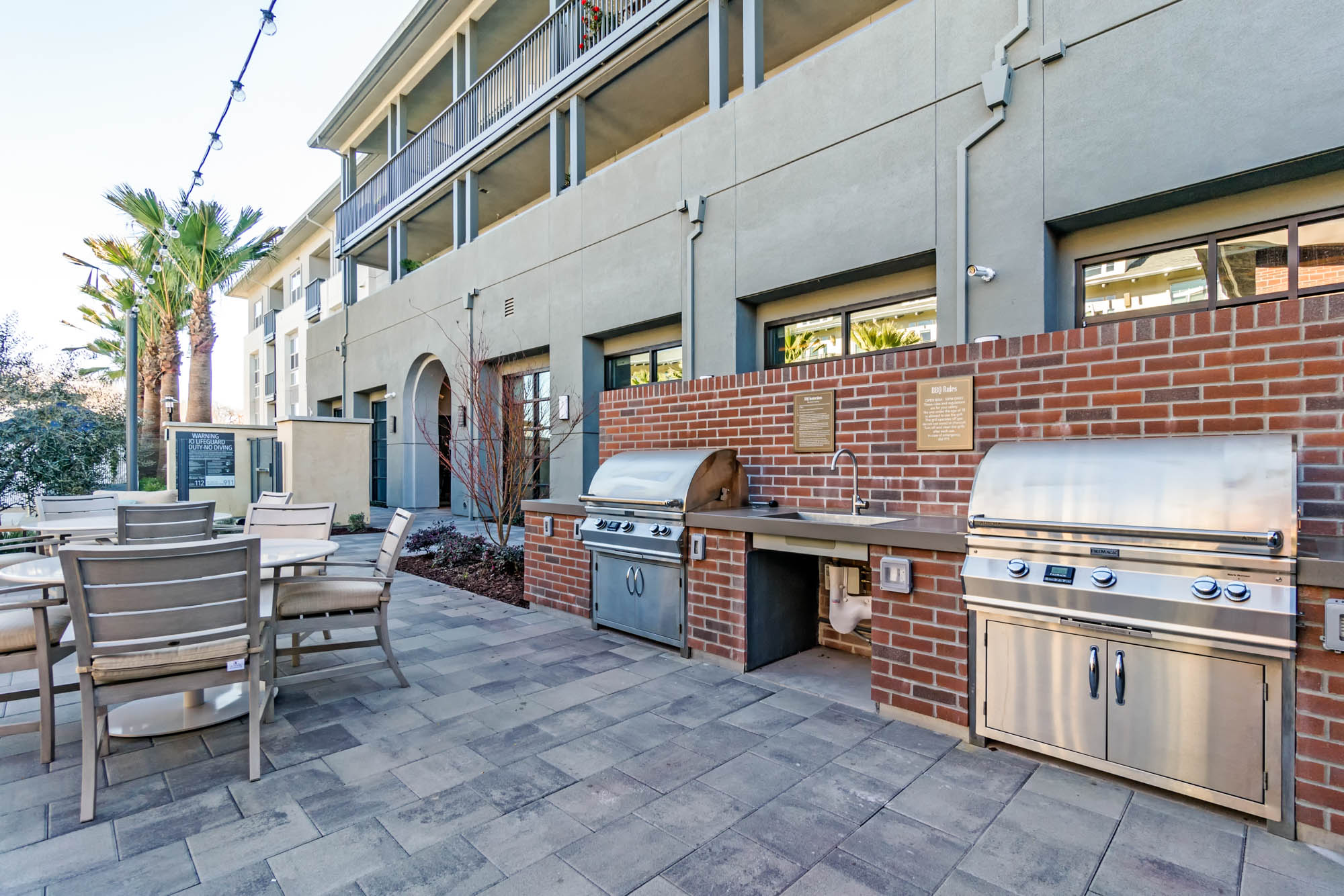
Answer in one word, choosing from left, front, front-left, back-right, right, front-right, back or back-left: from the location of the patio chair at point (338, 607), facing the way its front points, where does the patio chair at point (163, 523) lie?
front-right

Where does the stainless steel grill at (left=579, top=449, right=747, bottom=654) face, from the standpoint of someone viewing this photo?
facing the viewer and to the left of the viewer

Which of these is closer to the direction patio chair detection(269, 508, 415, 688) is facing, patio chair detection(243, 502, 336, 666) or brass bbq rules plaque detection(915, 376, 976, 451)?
the patio chair

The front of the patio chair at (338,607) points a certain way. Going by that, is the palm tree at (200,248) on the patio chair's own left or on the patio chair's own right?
on the patio chair's own right

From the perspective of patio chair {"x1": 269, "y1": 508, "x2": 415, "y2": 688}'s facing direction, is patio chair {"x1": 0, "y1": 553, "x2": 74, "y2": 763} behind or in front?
in front

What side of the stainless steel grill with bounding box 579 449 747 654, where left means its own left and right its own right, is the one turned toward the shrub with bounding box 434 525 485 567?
right

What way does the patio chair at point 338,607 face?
to the viewer's left

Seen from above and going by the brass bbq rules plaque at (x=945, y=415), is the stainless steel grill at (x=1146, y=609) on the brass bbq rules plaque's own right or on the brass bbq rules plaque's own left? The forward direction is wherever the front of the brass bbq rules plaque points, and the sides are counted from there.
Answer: on the brass bbq rules plaque's own left

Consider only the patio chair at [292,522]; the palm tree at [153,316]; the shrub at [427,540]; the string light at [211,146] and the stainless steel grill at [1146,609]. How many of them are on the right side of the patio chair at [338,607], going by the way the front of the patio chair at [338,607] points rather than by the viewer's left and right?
4

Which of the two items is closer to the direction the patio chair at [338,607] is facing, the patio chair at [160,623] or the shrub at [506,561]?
the patio chair

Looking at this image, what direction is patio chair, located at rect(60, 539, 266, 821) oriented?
away from the camera

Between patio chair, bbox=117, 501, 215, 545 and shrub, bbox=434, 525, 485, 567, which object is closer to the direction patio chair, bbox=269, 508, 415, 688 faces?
the patio chair

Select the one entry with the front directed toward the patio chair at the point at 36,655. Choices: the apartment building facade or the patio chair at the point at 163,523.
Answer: the apartment building facade

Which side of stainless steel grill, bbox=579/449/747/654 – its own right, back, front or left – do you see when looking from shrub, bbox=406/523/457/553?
right
